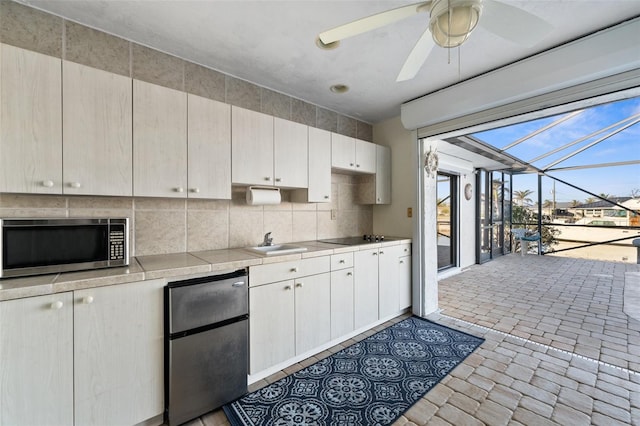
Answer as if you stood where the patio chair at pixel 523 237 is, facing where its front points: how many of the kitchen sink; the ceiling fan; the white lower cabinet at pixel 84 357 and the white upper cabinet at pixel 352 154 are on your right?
4

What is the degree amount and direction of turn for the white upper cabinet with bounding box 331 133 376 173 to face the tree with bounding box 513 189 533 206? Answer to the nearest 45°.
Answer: approximately 90° to its left

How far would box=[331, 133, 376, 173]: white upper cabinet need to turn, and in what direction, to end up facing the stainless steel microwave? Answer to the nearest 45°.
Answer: approximately 90° to its right

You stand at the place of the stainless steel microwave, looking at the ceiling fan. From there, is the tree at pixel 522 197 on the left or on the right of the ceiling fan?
left

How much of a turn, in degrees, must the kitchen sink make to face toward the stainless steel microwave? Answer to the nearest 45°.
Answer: approximately 90° to its right

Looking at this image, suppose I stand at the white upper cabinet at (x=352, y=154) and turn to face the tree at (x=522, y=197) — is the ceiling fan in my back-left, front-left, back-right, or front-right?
back-right
